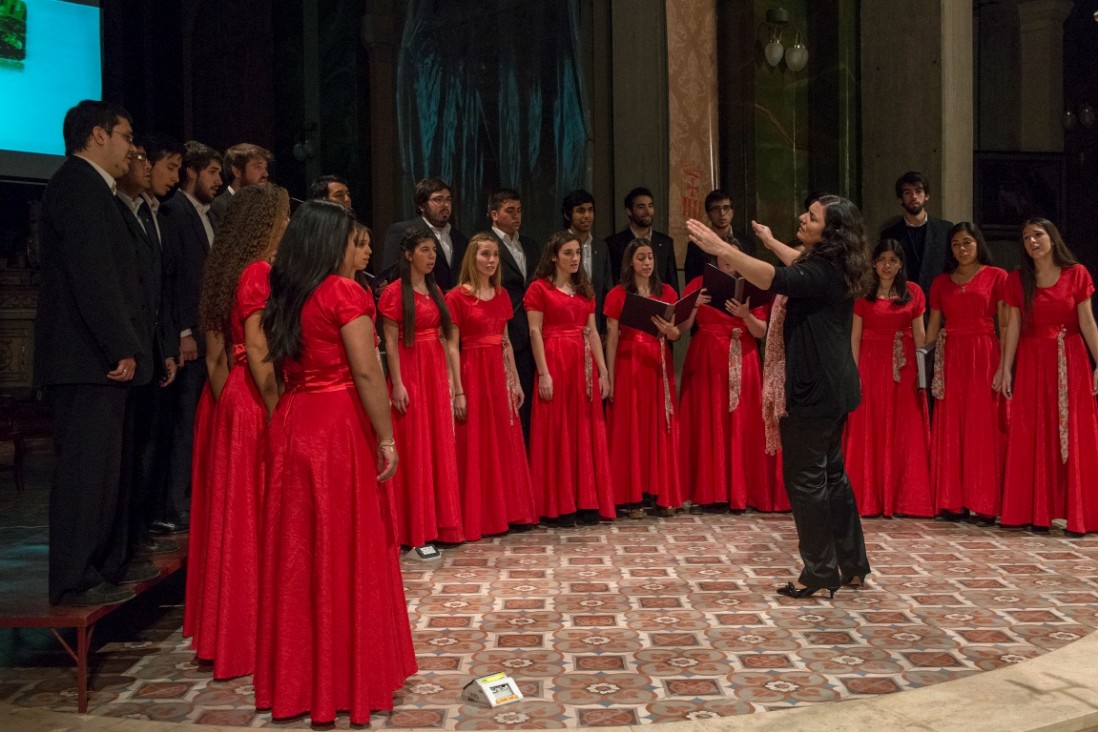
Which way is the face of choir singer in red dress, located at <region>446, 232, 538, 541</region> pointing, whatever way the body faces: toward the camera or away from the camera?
toward the camera

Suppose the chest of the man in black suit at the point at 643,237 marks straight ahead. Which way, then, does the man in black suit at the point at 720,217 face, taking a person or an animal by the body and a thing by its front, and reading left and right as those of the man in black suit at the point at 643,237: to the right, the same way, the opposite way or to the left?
the same way

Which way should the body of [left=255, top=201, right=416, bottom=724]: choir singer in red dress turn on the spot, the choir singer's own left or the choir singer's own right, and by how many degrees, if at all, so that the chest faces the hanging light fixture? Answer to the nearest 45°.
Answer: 0° — they already face it

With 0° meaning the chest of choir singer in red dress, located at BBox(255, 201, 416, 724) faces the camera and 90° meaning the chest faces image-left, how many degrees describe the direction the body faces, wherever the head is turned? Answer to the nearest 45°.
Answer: approximately 225°

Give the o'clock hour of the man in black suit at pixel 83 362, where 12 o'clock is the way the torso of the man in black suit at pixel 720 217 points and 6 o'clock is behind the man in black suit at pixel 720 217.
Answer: the man in black suit at pixel 83 362 is roughly at 1 o'clock from the man in black suit at pixel 720 217.

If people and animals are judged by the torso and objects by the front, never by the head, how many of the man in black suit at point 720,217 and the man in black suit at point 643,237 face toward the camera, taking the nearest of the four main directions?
2

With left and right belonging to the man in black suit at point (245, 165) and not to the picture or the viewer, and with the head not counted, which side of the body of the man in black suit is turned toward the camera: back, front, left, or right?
right

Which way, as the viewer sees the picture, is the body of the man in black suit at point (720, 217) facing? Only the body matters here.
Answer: toward the camera

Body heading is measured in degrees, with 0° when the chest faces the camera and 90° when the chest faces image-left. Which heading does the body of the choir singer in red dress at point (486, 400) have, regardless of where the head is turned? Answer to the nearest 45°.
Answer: approximately 315°

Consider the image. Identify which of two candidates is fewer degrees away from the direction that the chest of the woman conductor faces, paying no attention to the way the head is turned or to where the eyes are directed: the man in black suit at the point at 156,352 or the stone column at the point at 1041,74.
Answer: the man in black suit

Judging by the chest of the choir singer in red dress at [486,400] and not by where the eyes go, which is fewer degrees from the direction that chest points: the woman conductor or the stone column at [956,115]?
the woman conductor

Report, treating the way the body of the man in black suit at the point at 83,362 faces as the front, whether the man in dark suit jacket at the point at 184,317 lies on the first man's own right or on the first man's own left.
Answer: on the first man's own left

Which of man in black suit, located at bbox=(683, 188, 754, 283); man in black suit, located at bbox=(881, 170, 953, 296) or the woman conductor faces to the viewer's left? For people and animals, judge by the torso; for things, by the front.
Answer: the woman conductor

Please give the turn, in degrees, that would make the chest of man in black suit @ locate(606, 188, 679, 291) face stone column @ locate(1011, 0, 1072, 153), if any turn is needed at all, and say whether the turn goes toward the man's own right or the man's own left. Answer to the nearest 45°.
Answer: approximately 135° to the man's own left

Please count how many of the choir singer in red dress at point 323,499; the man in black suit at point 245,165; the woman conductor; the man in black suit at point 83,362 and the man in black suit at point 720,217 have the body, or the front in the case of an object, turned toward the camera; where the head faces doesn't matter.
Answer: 1

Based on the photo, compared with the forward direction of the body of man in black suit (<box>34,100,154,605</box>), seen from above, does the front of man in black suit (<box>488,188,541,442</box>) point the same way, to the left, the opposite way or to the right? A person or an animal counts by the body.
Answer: to the right

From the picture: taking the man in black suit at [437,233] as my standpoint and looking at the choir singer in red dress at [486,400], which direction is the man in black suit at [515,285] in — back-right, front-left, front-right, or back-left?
front-left

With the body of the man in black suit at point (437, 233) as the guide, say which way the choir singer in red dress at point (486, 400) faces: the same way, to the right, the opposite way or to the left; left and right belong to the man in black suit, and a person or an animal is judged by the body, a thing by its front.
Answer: the same way

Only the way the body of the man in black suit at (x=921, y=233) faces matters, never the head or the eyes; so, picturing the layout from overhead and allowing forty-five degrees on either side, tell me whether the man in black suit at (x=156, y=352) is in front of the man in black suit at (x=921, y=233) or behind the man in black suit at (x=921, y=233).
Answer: in front
